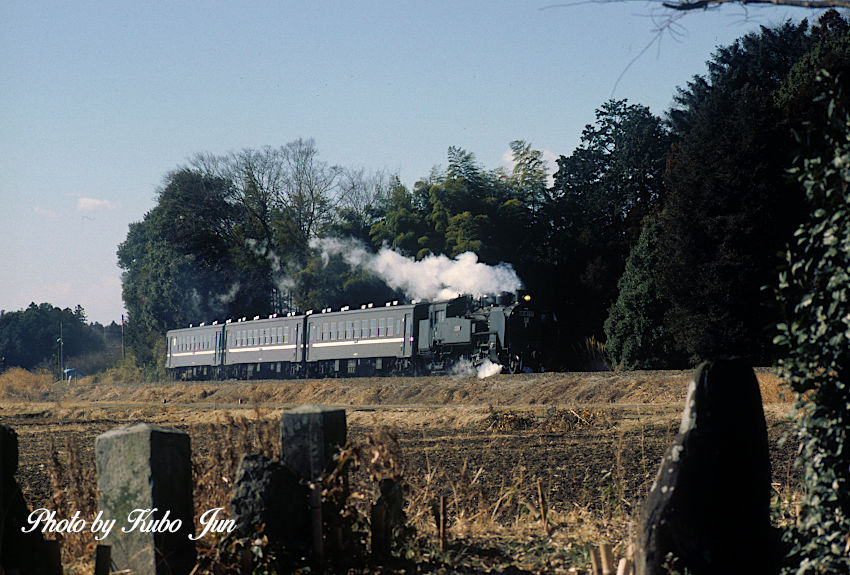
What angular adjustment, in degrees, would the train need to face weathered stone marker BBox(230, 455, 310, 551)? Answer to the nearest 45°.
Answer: approximately 45° to its right

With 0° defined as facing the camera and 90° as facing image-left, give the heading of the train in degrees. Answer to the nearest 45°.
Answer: approximately 315°

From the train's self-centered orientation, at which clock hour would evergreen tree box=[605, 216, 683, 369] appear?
The evergreen tree is roughly at 11 o'clock from the train.

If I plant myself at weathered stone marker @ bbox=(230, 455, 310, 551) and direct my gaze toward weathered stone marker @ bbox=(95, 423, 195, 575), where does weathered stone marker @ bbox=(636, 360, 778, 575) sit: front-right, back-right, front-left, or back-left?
back-left

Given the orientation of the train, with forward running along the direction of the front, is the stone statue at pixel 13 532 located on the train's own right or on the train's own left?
on the train's own right

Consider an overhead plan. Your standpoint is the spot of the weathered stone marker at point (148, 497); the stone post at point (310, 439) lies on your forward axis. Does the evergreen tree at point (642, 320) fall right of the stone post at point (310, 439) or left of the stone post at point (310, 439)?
left

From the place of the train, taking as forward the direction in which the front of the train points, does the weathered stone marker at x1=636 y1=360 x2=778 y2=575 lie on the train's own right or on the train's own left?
on the train's own right
